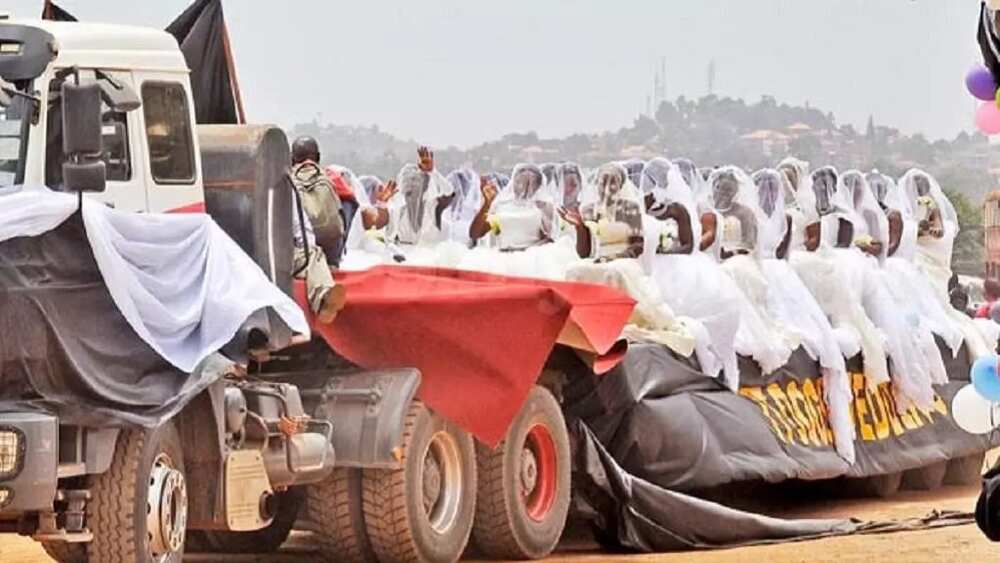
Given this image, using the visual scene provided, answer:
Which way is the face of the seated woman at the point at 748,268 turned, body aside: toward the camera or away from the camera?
toward the camera

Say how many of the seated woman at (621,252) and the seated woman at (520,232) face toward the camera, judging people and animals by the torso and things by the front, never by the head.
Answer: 2

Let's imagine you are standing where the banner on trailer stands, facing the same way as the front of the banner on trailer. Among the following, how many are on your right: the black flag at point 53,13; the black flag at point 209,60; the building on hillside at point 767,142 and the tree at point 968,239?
2

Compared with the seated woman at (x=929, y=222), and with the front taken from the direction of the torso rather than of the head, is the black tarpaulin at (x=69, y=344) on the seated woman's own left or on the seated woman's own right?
on the seated woman's own right

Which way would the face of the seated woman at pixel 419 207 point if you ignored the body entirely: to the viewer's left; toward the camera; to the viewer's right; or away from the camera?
toward the camera

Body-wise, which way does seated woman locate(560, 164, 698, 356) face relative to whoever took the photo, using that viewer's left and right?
facing the viewer

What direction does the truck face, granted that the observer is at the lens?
facing the viewer and to the left of the viewer

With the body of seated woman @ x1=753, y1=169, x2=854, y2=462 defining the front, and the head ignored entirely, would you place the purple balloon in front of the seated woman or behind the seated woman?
in front

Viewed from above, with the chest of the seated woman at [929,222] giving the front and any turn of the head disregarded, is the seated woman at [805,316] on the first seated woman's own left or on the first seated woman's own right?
on the first seated woman's own right

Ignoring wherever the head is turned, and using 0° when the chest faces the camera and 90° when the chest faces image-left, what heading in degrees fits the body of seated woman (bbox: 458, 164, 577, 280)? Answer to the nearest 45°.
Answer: approximately 0°

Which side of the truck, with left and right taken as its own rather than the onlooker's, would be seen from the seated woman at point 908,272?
back

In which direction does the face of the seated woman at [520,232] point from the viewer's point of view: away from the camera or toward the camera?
toward the camera

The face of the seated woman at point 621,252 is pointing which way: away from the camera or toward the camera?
toward the camera

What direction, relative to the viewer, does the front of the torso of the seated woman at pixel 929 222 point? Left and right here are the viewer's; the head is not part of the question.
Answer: facing the viewer and to the right of the viewer
